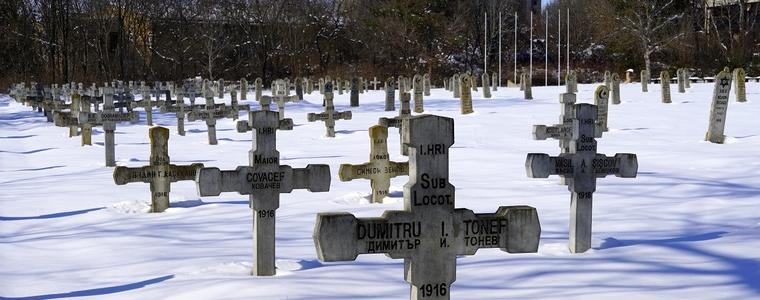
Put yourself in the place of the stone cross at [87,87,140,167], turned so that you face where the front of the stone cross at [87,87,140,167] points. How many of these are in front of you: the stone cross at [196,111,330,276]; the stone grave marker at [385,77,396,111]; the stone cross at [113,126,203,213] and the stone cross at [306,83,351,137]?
2

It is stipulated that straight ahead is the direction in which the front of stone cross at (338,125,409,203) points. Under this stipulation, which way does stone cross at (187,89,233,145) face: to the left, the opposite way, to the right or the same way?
the same way

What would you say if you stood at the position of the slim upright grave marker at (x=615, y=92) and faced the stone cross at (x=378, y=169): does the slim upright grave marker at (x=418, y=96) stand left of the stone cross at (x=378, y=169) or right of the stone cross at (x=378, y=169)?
right

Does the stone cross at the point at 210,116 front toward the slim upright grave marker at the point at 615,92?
no

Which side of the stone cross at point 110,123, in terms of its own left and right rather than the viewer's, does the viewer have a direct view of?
front

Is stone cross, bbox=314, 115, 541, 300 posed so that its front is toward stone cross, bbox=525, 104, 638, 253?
no

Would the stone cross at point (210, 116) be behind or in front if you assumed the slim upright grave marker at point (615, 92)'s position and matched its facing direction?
in front

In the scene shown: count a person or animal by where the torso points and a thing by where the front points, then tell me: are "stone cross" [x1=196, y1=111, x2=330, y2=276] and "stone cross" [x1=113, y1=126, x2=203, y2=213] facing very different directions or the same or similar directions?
same or similar directions

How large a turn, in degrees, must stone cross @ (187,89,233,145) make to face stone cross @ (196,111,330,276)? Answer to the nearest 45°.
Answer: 0° — it already faces it

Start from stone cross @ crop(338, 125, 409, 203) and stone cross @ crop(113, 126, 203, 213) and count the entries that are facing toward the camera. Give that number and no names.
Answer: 2

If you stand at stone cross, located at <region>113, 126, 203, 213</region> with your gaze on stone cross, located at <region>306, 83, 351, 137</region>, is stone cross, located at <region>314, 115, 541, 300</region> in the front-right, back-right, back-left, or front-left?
back-right

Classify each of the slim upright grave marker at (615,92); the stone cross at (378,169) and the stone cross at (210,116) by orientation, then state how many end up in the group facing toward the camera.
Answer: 3

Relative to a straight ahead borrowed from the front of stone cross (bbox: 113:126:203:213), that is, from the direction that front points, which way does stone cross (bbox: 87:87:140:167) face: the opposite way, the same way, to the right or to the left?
the same way

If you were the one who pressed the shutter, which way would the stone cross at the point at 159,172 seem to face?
facing the viewer

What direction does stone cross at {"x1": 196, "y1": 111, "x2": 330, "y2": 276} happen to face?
toward the camera
